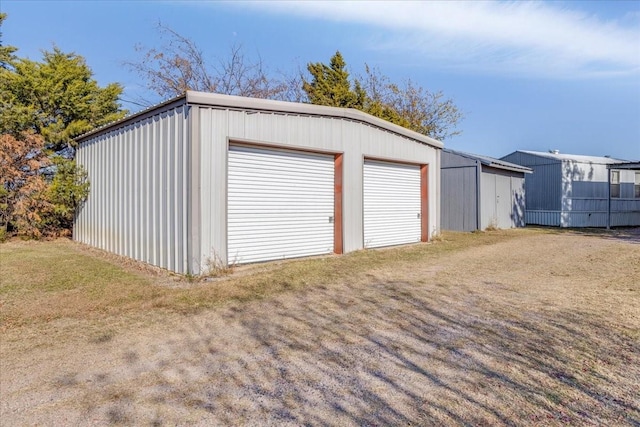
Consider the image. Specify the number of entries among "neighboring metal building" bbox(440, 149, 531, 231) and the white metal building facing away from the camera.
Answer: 0

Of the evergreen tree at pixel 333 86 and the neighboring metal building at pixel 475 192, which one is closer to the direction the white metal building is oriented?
the neighboring metal building

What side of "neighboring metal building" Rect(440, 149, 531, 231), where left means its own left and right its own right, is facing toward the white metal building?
right

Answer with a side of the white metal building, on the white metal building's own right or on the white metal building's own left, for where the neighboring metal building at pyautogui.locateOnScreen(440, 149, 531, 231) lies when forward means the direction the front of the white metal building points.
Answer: on the white metal building's own left

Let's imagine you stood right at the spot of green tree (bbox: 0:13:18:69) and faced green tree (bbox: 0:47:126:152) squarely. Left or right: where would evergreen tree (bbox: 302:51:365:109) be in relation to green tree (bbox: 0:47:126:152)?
left

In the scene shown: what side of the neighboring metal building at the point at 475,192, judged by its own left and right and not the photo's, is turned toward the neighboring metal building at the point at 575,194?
left

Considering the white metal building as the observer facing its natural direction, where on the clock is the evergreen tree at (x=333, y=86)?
The evergreen tree is roughly at 8 o'clock from the white metal building.

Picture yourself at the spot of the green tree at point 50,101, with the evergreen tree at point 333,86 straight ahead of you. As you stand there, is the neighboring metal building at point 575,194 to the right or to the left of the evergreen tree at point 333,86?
right

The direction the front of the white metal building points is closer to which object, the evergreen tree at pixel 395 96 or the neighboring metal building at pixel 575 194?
the neighboring metal building

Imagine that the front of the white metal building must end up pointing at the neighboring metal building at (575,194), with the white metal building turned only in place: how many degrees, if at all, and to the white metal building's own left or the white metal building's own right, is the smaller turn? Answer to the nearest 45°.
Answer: approximately 90° to the white metal building's own left

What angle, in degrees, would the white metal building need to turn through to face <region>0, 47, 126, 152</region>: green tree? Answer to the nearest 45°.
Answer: approximately 180°

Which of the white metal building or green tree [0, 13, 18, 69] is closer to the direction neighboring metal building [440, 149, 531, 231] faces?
the white metal building
